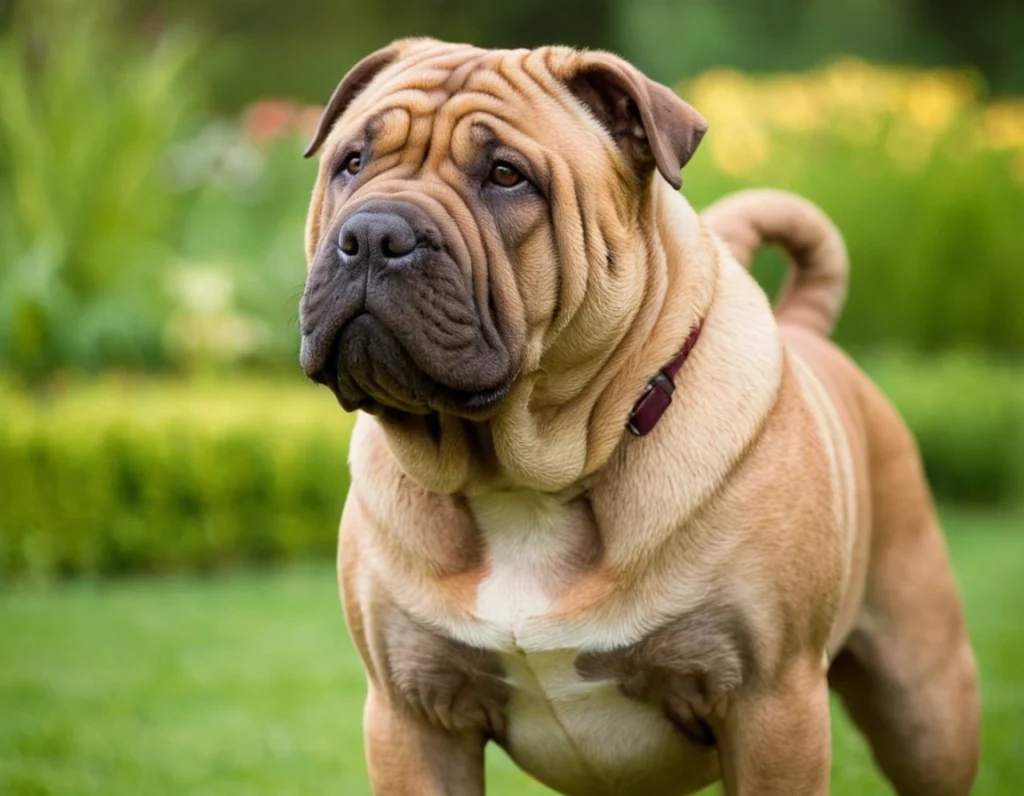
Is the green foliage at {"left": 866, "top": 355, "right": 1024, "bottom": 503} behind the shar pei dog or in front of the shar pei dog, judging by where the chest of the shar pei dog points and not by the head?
behind

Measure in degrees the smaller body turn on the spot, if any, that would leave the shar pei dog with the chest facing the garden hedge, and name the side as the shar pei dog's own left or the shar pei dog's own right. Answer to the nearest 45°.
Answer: approximately 90° to the shar pei dog's own right

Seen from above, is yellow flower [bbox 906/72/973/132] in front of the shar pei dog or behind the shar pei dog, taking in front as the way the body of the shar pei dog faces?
behind

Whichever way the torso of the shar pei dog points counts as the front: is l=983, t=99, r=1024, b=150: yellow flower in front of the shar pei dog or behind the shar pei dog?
behind

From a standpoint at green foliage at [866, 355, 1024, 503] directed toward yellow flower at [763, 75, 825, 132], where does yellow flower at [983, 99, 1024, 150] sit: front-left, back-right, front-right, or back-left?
front-right

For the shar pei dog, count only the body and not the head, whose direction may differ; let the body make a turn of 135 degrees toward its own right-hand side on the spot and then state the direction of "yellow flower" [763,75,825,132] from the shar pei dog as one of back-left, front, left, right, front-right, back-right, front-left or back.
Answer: front

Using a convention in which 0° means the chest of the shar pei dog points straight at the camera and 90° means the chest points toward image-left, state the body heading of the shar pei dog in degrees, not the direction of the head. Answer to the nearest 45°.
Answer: approximately 45°
